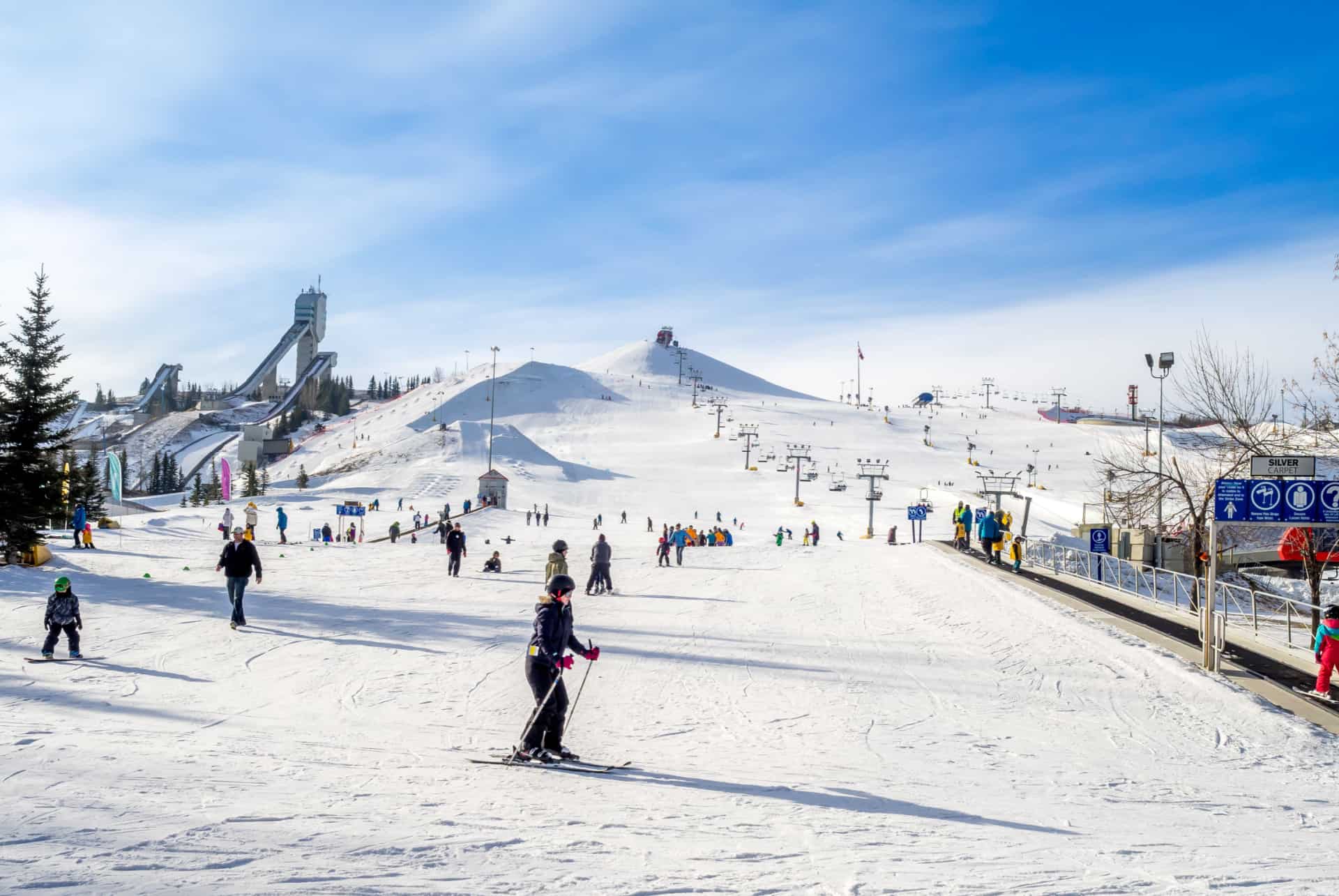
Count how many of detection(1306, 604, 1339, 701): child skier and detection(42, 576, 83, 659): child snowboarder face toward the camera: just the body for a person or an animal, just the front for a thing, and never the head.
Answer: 1

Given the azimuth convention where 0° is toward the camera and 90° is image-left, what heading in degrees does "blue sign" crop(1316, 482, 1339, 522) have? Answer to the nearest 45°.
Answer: approximately 0°

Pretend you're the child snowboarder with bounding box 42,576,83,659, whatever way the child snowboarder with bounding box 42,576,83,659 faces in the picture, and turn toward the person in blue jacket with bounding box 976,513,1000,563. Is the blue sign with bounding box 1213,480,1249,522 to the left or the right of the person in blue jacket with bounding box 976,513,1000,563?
right

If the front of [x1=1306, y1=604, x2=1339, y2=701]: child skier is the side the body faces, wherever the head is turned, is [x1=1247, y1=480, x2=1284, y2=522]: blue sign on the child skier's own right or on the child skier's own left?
on the child skier's own right

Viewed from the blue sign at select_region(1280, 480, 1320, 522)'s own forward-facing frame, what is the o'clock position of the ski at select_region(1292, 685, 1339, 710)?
The ski is roughly at 12 o'clock from the blue sign.

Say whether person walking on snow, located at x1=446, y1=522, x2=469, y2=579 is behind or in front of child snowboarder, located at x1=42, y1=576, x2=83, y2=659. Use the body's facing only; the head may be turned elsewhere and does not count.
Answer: behind
